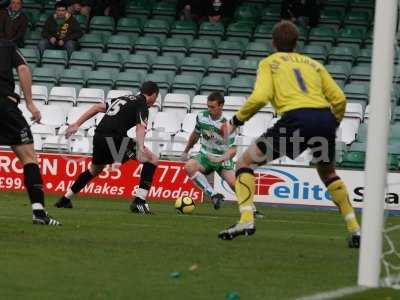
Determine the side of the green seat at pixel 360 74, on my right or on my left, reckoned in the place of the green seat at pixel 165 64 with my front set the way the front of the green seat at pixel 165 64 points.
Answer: on my left

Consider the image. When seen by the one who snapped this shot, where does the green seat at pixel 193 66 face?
facing the viewer

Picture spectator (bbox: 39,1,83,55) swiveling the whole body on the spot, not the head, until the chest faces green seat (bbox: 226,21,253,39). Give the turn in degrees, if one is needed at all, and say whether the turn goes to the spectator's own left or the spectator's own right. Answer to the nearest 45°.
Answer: approximately 90° to the spectator's own left

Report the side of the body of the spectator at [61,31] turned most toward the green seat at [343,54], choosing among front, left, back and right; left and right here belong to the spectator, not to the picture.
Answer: left

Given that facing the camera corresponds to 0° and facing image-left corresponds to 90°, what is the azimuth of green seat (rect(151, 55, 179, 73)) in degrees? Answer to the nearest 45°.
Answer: approximately 0°

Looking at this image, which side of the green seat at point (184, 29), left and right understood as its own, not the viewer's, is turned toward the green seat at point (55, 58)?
right

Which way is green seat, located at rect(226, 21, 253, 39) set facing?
toward the camera

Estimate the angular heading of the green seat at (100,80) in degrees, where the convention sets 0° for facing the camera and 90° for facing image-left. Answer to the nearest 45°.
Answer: approximately 0°

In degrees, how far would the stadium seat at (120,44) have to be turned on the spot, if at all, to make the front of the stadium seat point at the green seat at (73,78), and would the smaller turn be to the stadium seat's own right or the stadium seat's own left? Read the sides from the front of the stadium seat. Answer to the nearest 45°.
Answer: approximately 45° to the stadium seat's own right

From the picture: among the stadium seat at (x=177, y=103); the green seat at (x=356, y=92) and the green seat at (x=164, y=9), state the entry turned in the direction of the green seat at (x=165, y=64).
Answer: the green seat at (x=164, y=9)

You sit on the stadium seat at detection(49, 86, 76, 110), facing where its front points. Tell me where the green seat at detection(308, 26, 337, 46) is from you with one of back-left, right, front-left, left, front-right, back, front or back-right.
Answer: left

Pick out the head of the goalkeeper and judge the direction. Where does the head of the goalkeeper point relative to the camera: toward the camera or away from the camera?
away from the camera

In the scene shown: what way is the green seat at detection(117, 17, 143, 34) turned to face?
toward the camera
